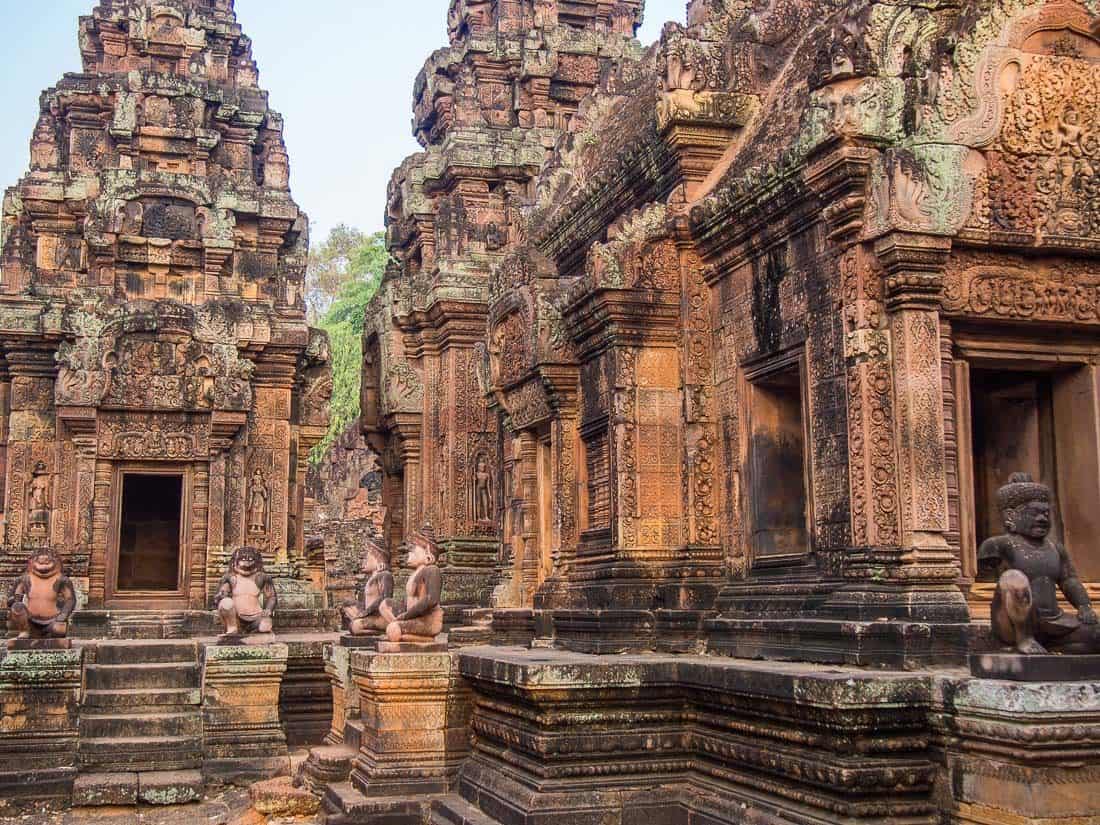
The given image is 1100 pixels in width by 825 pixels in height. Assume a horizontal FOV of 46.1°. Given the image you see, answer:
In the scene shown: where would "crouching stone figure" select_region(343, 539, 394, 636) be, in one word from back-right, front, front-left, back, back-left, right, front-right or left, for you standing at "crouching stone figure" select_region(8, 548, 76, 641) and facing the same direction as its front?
front-left

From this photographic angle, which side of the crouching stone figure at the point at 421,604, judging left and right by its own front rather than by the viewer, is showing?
left

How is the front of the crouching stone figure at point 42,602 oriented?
toward the camera

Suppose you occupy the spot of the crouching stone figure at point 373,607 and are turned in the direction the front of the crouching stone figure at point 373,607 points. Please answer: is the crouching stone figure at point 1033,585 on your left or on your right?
on your left

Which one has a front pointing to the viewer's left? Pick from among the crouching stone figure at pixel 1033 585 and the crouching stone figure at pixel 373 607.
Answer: the crouching stone figure at pixel 373 607

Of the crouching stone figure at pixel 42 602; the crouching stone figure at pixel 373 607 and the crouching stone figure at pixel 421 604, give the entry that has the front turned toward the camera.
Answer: the crouching stone figure at pixel 42 602

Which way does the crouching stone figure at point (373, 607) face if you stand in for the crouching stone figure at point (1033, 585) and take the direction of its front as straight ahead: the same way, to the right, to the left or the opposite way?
to the right

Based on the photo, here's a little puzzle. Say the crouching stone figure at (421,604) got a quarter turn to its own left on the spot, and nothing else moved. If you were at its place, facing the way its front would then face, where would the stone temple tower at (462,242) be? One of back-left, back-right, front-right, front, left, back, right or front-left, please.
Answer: back

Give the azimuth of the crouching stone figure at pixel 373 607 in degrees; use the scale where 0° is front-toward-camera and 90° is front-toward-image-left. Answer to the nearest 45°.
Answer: approximately 90°

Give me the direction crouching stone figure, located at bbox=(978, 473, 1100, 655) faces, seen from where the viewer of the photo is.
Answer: facing the viewer and to the right of the viewer

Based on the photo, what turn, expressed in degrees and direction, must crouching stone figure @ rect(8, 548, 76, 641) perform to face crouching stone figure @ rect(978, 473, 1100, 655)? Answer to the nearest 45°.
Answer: approximately 45° to its left

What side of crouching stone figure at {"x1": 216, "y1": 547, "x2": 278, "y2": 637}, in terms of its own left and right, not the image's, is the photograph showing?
front
